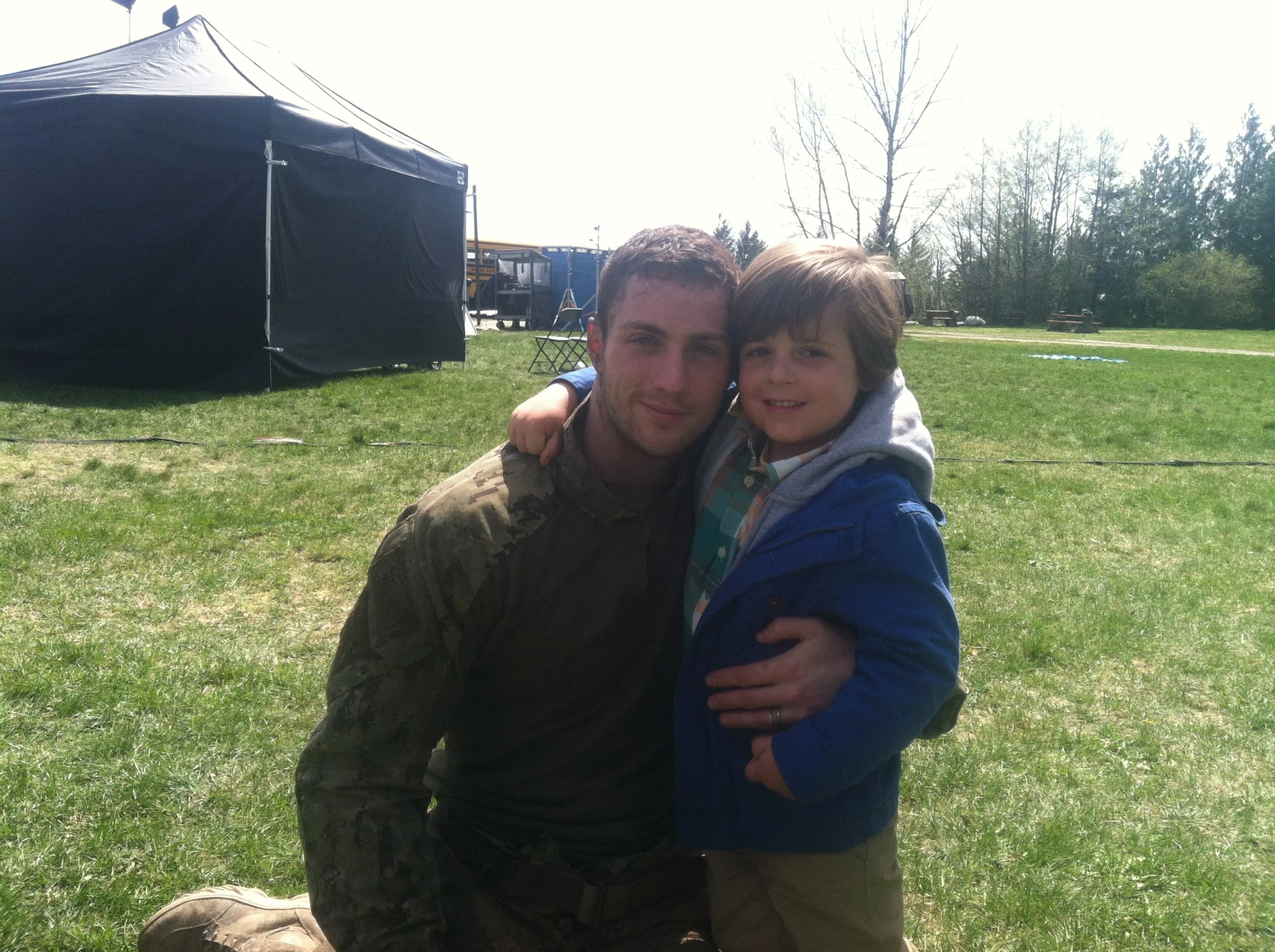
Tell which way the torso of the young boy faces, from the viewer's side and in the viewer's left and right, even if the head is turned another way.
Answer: facing the viewer and to the left of the viewer

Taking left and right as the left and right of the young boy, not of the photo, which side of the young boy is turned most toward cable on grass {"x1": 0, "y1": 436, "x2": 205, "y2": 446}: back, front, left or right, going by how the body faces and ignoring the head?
right

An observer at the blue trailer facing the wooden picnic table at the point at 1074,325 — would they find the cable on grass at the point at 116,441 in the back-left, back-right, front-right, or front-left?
back-right

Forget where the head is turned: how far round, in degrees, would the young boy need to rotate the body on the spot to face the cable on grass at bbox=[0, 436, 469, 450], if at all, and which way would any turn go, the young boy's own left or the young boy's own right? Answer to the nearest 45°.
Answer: approximately 90° to the young boy's own right

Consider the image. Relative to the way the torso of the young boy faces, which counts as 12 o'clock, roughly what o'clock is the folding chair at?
The folding chair is roughly at 4 o'clock from the young boy.

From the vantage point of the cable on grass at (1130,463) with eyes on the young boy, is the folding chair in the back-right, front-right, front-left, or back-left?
back-right

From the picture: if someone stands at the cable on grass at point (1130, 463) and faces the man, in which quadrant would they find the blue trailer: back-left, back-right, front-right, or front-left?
back-right

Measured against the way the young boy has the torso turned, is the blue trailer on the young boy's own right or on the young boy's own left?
on the young boy's own right
